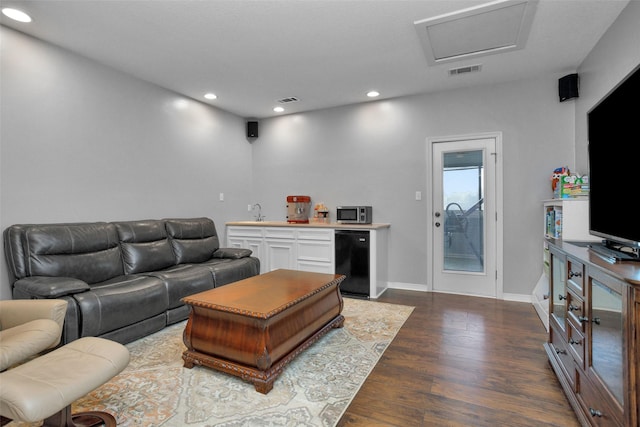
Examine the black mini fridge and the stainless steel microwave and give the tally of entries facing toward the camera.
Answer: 2

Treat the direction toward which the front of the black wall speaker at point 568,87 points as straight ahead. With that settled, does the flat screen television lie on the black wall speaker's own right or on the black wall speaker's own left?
on the black wall speaker's own left

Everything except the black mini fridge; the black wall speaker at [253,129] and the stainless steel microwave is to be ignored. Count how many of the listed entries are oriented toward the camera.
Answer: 3

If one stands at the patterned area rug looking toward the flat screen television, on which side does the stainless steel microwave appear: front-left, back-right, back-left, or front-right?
front-left

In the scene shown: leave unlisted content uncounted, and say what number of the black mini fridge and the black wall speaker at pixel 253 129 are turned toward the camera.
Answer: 2

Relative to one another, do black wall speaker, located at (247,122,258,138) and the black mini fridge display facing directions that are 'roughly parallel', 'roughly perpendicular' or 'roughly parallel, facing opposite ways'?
roughly parallel

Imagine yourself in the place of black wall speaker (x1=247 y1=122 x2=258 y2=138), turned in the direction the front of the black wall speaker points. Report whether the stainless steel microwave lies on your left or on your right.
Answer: on your left

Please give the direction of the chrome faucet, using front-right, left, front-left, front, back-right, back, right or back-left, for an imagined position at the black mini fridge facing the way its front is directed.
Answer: back-right

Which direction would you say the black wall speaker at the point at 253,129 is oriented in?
toward the camera

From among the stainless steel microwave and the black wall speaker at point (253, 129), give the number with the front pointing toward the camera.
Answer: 2

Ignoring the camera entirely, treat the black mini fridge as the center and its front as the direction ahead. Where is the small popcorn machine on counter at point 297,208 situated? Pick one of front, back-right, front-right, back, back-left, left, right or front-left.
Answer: back-right

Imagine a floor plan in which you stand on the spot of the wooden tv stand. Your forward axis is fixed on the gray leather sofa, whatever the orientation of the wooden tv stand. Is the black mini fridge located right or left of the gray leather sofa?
right

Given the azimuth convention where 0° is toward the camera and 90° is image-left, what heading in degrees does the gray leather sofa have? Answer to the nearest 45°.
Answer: approximately 315°

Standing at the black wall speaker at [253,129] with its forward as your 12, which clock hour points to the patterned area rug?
The patterned area rug is roughly at 12 o'clock from the black wall speaker.

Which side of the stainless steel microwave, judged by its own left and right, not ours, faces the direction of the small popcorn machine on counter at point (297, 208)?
right

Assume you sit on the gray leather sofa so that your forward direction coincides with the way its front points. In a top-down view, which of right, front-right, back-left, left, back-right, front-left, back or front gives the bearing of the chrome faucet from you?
left

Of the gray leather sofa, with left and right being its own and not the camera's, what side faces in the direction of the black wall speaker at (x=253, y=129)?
left

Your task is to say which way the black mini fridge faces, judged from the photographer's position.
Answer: facing the viewer
